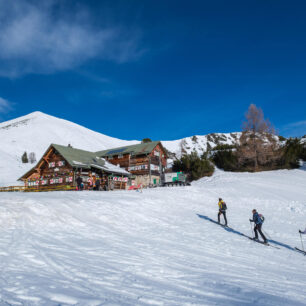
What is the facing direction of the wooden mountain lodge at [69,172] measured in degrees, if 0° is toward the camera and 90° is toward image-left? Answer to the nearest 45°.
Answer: approximately 45°

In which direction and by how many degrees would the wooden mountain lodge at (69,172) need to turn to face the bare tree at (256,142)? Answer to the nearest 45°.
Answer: approximately 135° to its left

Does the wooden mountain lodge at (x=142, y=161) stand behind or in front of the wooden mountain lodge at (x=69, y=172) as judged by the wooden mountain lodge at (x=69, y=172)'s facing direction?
behind
